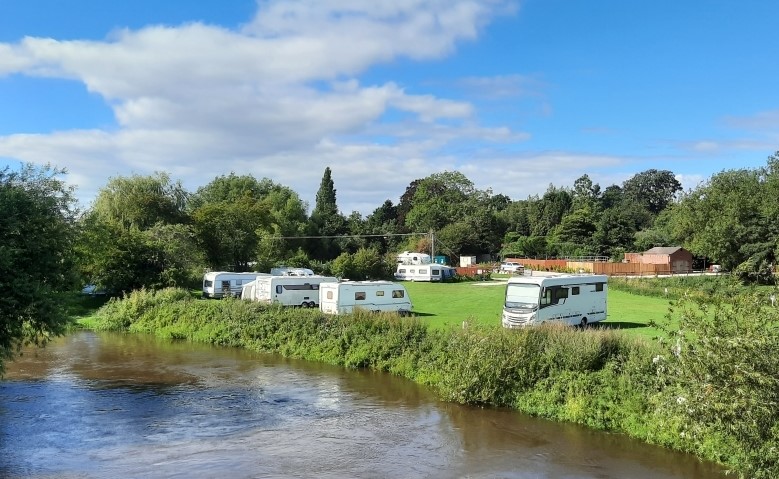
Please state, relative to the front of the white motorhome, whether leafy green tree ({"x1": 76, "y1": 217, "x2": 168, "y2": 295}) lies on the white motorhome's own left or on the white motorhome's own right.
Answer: on the white motorhome's own right

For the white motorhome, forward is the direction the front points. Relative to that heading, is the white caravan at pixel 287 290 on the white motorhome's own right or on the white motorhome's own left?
on the white motorhome's own right

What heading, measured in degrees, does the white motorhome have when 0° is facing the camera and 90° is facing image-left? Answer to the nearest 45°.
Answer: approximately 45°

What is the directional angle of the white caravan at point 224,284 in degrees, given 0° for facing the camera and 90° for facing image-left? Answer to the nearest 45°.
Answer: approximately 45°
